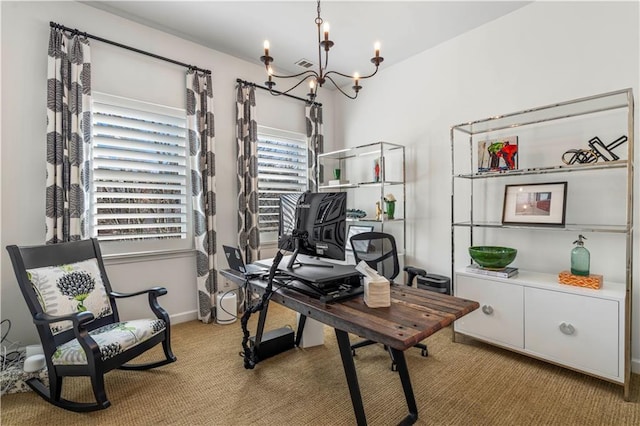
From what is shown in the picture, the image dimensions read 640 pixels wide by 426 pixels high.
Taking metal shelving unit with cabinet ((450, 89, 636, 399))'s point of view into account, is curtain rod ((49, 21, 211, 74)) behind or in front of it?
in front

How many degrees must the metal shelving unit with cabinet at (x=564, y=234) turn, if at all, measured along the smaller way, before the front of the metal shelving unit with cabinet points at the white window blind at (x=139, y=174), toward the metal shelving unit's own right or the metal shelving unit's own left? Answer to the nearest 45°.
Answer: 0° — it already faces it

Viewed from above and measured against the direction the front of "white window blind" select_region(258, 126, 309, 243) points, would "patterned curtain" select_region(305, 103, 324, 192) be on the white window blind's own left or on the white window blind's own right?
on the white window blind's own left

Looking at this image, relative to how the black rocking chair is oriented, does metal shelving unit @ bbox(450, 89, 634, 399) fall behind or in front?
in front

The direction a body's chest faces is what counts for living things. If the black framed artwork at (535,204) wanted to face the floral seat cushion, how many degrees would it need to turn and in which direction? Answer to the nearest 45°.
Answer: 0° — it already faces it

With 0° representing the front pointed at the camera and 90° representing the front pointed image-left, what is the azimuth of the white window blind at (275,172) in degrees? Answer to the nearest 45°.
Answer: approximately 315°

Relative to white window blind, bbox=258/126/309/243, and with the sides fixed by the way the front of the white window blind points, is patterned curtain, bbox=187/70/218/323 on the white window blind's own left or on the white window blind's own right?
on the white window blind's own right

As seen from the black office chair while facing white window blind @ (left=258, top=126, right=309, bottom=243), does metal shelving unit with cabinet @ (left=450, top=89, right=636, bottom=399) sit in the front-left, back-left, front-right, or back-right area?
back-right

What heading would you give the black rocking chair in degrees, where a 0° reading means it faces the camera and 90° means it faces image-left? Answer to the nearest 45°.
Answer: approximately 315°

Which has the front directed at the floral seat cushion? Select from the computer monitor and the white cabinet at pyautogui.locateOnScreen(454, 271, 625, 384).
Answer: the white cabinet
